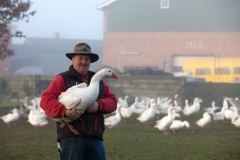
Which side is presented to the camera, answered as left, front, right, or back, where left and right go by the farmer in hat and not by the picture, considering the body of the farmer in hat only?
front

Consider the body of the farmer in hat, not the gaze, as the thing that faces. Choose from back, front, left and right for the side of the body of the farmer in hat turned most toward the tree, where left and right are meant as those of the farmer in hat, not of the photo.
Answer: back

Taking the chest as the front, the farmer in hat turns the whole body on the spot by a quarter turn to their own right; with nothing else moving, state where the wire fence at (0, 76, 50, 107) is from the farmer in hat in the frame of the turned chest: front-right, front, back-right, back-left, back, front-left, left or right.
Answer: right
